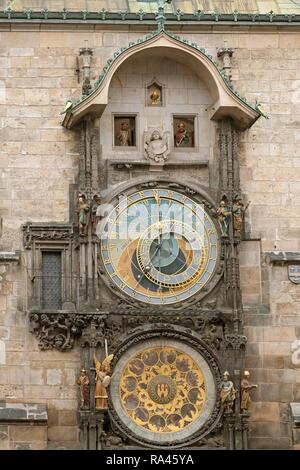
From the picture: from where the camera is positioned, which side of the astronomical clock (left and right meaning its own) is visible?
front
